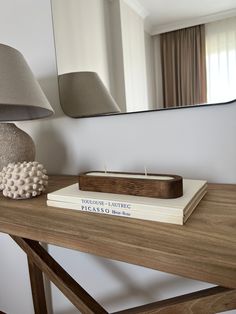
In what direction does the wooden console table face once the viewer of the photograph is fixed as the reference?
facing the viewer and to the left of the viewer
